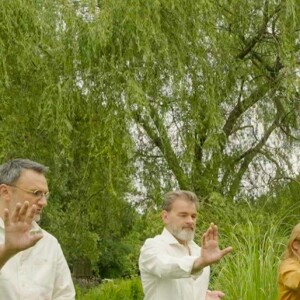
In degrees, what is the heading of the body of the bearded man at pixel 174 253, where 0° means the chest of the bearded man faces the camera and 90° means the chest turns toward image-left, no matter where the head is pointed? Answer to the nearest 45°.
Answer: approximately 315°

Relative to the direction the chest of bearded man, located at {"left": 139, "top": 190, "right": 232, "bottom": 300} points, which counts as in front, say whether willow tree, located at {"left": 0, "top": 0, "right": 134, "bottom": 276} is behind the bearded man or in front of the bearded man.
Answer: behind

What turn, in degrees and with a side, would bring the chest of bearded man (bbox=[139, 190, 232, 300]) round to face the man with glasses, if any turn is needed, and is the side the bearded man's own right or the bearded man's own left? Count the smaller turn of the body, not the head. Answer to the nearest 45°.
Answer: approximately 90° to the bearded man's own right

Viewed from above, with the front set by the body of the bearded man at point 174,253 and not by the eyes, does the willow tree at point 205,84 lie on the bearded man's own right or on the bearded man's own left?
on the bearded man's own left
